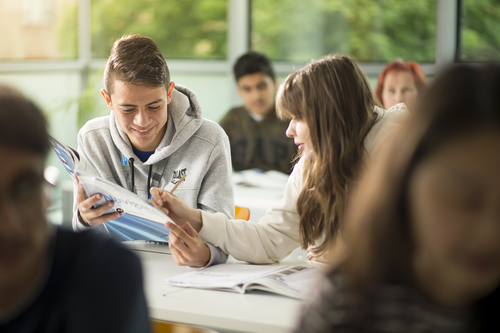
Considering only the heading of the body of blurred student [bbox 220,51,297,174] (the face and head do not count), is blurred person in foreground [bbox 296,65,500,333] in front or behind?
in front

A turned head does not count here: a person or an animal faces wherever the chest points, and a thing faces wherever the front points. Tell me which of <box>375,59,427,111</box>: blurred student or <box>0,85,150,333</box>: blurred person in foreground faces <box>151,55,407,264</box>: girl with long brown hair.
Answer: the blurred student

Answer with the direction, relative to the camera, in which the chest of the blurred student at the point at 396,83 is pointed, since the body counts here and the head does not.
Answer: toward the camera

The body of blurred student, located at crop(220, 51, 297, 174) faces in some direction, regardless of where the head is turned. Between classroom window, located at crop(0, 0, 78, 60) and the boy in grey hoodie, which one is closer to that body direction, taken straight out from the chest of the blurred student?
the boy in grey hoodie

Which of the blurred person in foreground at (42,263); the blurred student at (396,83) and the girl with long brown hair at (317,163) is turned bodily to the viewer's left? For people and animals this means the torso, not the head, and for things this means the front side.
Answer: the girl with long brown hair

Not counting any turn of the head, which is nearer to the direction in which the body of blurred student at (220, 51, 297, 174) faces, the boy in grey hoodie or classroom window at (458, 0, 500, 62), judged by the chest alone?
the boy in grey hoodie

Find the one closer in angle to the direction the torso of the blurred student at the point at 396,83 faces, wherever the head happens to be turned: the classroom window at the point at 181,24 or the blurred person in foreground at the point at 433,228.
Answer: the blurred person in foreground

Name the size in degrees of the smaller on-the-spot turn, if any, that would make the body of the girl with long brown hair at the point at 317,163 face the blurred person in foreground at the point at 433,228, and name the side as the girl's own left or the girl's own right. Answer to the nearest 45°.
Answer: approximately 90° to the girl's own left

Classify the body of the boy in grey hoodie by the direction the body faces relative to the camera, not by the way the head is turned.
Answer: toward the camera

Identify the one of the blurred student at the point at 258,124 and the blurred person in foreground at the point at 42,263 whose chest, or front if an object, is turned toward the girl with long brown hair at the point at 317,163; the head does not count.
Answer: the blurred student

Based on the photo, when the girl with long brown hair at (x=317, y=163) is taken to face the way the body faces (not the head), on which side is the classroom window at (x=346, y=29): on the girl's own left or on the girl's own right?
on the girl's own right

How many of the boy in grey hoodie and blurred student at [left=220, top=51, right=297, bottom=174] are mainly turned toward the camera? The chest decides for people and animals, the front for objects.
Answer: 2

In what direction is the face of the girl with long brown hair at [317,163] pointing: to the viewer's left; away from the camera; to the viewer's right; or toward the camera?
to the viewer's left

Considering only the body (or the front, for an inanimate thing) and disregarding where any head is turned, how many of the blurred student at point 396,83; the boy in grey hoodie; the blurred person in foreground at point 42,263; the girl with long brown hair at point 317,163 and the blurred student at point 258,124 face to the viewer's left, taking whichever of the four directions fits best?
1
